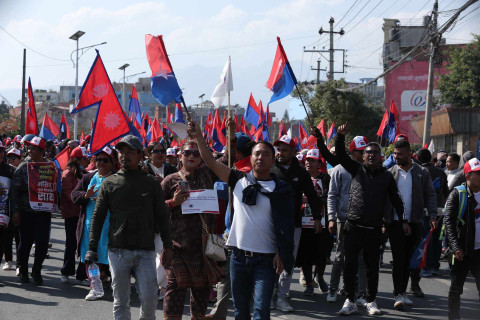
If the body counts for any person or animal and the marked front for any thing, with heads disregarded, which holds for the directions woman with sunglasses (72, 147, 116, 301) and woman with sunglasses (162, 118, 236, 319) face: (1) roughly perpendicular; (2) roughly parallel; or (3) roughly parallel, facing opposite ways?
roughly parallel

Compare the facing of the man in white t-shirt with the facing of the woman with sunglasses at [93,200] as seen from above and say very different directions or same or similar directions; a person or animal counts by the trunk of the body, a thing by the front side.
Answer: same or similar directions

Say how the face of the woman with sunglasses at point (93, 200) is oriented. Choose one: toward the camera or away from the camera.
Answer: toward the camera

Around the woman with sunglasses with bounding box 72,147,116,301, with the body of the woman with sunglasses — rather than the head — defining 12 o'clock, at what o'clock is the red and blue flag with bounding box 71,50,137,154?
The red and blue flag is roughly at 6 o'clock from the woman with sunglasses.

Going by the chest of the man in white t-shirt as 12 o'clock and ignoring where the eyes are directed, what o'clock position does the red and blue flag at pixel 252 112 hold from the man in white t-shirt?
The red and blue flag is roughly at 6 o'clock from the man in white t-shirt.

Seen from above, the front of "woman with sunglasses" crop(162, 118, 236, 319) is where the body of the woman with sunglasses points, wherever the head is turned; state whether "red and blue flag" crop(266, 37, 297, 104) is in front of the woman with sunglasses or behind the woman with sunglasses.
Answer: behind

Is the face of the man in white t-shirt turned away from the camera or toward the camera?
toward the camera

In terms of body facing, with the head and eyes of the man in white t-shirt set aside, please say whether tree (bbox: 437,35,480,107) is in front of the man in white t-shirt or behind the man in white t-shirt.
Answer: behind

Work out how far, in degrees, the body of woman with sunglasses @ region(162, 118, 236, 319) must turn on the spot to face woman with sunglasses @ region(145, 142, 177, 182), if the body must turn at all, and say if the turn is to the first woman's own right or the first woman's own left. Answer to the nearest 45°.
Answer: approximately 180°

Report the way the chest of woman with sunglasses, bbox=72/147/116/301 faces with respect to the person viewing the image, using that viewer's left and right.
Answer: facing the viewer

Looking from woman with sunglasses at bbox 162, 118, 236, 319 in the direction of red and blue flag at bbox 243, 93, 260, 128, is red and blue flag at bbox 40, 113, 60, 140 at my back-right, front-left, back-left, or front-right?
front-left

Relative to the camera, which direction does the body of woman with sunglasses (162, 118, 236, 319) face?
toward the camera

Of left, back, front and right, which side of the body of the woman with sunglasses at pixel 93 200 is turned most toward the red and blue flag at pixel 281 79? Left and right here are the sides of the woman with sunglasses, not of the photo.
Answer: left

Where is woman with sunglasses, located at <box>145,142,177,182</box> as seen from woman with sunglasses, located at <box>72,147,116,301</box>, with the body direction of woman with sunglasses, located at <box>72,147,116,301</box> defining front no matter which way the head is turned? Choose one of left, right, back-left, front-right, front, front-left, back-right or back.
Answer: back-left

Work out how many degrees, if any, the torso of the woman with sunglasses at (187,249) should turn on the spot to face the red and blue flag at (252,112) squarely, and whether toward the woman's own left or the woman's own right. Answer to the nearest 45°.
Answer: approximately 180°

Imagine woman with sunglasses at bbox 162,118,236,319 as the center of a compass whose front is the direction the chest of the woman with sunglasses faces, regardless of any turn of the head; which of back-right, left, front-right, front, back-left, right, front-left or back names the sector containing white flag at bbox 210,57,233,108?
back
